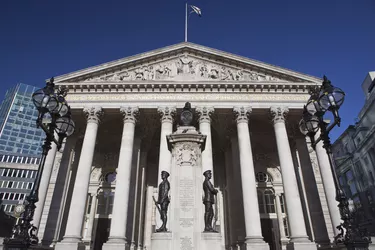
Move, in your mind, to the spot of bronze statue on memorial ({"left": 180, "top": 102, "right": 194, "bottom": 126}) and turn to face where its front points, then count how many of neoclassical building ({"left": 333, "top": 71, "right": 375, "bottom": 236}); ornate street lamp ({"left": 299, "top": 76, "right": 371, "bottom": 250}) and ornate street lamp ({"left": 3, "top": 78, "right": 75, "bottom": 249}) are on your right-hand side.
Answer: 1

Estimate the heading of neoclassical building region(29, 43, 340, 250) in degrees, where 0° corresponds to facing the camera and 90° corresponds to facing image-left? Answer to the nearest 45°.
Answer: approximately 0°

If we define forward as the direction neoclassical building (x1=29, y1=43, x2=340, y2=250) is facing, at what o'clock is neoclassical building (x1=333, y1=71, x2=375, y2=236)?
neoclassical building (x1=333, y1=71, x2=375, y2=236) is roughly at 8 o'clock from neoclassical building (x1=29, y1=43, x2=340, y2=250).

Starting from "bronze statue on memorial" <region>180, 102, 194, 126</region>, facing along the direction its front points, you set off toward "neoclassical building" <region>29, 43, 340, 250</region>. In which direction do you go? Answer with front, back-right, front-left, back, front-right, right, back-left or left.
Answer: back

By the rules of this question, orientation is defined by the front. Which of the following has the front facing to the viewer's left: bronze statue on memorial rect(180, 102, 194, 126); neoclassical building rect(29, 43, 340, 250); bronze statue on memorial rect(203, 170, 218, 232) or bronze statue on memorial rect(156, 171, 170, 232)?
bronze statue on memorial rect(156, 171, 170, 232)

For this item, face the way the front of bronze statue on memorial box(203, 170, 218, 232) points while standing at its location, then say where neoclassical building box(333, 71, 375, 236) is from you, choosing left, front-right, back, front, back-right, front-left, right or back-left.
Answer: front-left

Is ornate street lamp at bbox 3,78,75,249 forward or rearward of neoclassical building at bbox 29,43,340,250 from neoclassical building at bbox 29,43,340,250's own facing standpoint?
forward

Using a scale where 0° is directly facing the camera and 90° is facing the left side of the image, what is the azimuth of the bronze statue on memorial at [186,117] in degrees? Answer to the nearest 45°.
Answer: approximately 0°

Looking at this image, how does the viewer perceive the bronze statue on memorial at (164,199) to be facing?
facing to the left of the viewer
